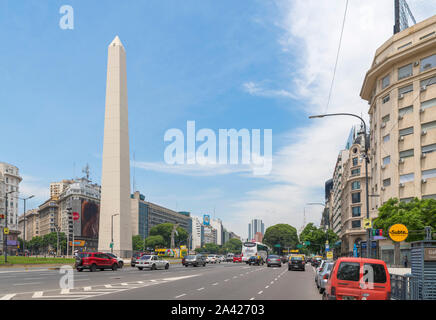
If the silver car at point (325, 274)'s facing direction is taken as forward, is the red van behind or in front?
behind

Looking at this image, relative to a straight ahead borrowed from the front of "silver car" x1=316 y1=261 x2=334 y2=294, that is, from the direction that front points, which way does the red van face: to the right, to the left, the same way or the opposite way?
the same way

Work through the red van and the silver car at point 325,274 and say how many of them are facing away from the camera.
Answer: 2

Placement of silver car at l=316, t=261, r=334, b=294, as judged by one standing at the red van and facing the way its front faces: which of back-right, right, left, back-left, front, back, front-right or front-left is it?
front

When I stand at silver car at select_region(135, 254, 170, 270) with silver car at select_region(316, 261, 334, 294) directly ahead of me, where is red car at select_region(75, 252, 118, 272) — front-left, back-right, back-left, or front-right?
front-right

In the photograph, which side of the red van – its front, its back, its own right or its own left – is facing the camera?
back

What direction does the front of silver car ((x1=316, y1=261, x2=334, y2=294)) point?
away from the camera
